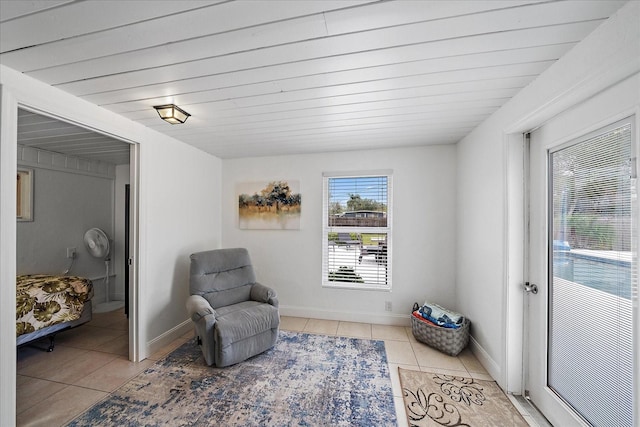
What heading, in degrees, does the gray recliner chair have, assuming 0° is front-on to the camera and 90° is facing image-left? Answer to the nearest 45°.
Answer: approximately 315°

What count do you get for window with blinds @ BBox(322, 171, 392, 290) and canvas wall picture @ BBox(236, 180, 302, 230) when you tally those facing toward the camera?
2

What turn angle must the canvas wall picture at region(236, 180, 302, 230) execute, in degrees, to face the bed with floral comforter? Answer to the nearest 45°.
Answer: approximately 90° to its right

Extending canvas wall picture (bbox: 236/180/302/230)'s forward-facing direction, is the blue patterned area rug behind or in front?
in front

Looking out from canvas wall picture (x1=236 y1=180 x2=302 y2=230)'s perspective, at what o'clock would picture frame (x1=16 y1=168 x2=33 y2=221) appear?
picture frame (x1=16 y1=168 x2=33 y2=221) is roughly at 3 o'clock from canvas wall picture (x1=236 y1=180 x2=302 y2=230).
